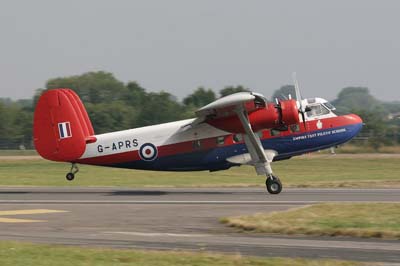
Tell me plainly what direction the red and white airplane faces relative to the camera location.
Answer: facing to the right of the viewer
